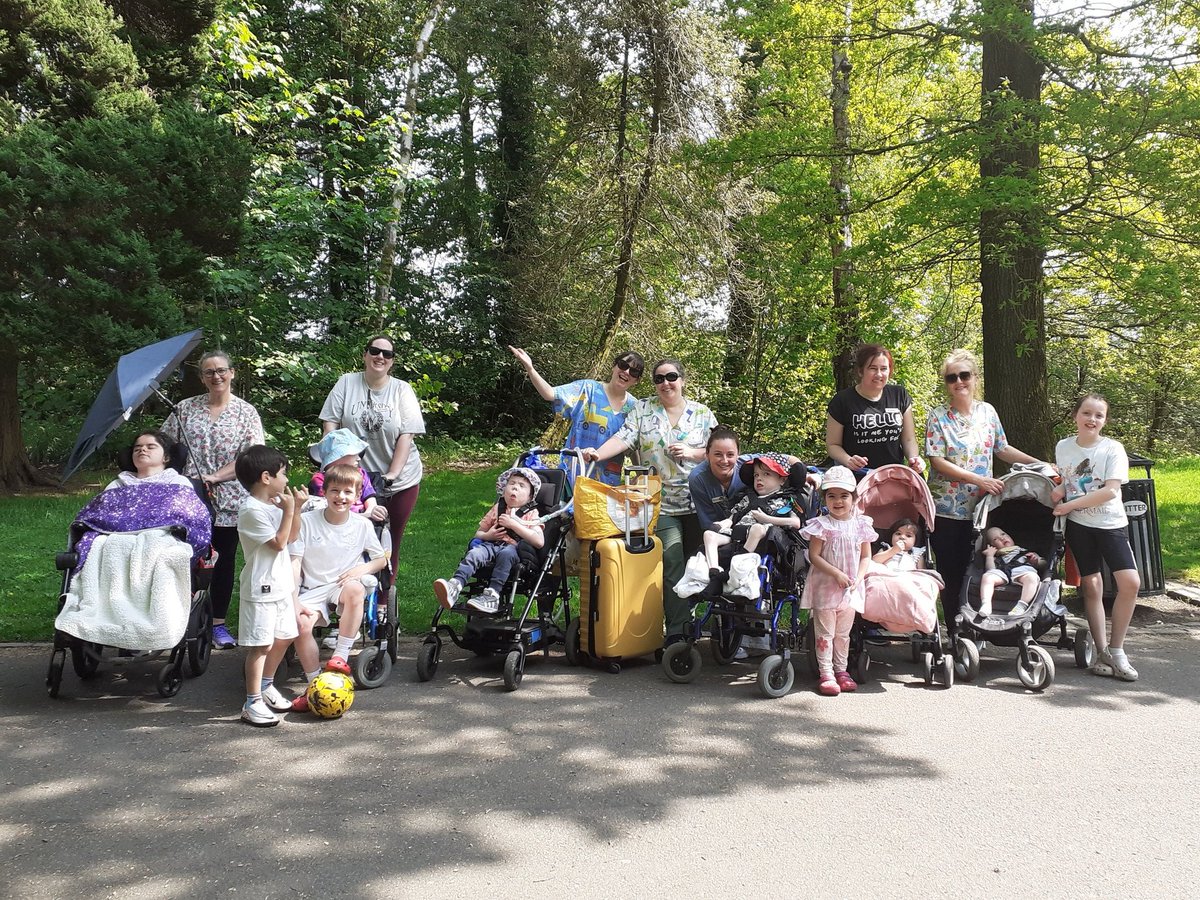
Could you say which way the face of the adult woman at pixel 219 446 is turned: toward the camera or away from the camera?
toward the camera

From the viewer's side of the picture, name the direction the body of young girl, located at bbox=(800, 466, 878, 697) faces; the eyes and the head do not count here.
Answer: toward the camera

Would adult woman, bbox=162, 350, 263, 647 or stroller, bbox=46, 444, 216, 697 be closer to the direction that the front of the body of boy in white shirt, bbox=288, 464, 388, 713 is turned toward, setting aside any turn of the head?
the stroller

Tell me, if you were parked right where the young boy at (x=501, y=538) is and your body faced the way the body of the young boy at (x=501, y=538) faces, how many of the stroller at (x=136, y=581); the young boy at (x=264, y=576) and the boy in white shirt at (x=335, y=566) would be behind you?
0

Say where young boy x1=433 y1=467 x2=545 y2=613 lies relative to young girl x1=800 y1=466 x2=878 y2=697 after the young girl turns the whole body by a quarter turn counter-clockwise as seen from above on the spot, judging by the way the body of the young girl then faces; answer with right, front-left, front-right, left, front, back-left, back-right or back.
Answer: back

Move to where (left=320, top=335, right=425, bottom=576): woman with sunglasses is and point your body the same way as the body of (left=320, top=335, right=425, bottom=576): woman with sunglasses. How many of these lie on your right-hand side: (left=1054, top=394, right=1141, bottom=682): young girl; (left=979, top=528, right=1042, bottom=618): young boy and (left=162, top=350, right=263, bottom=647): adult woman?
1

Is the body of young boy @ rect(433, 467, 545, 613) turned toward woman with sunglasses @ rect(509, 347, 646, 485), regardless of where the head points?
no

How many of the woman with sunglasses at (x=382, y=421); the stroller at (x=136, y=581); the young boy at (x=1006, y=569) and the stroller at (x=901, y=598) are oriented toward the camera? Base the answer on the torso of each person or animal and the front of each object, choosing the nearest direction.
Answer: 4

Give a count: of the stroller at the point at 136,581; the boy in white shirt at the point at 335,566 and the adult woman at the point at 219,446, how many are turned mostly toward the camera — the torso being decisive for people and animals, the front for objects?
3

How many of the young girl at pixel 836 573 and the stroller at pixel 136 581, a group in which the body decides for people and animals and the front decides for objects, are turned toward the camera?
2

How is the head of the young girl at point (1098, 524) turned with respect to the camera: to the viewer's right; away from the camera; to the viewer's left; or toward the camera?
toward the camera

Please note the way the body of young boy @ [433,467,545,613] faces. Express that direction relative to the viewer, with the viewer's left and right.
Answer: facing the viewer and to the left of the viewer

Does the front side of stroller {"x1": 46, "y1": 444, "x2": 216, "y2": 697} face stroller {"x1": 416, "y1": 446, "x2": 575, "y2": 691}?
no

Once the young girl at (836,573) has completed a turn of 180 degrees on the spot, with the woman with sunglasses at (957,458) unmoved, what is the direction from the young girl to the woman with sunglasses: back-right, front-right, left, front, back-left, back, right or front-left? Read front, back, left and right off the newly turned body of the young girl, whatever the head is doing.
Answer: front-right
